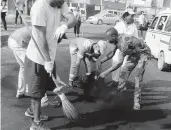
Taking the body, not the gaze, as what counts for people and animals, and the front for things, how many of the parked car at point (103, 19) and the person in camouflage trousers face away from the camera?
0

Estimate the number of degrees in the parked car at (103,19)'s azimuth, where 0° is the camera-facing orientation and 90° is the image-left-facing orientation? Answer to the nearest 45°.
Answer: approximately 45°

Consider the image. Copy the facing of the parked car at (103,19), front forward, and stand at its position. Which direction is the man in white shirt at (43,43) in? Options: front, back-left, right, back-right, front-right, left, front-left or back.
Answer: front-left

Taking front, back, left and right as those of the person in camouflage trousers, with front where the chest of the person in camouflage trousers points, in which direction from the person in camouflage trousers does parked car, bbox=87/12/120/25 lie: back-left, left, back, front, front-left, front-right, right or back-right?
right

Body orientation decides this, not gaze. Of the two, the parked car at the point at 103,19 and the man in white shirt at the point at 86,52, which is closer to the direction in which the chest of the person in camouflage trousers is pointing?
the man in white shirt

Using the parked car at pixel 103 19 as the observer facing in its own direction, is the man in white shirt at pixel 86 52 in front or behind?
in front

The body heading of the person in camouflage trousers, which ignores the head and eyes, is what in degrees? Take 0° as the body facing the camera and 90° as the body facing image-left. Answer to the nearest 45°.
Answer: approximately 90°
